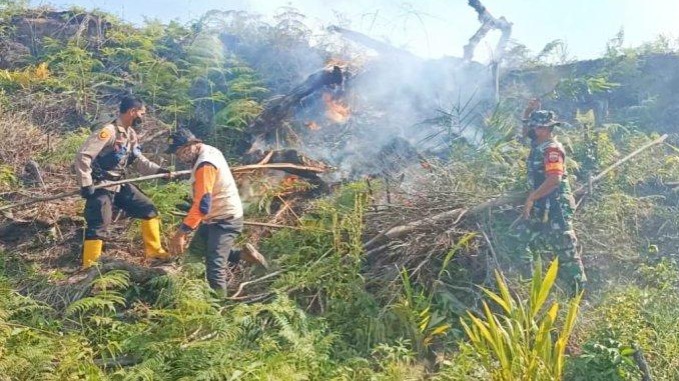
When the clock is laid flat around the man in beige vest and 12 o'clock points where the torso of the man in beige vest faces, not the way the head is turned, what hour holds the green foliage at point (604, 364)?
The green foliage is roughly at 7 o'clock from the man in beige vest.

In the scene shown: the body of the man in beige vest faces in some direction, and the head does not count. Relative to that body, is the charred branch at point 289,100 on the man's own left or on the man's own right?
on the man's own right

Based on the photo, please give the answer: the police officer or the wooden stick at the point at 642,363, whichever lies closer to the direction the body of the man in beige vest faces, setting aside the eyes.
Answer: the police officer

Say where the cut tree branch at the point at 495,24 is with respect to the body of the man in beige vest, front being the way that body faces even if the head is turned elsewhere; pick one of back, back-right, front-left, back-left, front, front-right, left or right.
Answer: back-right

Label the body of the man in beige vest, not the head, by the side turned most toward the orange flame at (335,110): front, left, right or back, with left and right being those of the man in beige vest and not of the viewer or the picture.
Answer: right

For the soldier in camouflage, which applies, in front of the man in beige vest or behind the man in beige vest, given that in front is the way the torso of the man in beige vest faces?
behind

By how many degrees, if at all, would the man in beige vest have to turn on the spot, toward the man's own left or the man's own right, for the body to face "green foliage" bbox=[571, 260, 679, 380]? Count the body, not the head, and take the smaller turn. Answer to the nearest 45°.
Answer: approximately 135° to the man's own left

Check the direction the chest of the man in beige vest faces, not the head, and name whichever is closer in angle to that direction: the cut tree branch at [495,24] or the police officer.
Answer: the police officer

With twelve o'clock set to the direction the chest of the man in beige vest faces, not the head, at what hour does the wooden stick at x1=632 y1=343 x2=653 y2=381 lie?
The wooden stick is roughly at 7 o'clock from the man in beige vest.

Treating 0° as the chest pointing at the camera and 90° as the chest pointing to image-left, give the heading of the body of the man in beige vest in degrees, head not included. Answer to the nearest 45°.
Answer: approximately 90°
